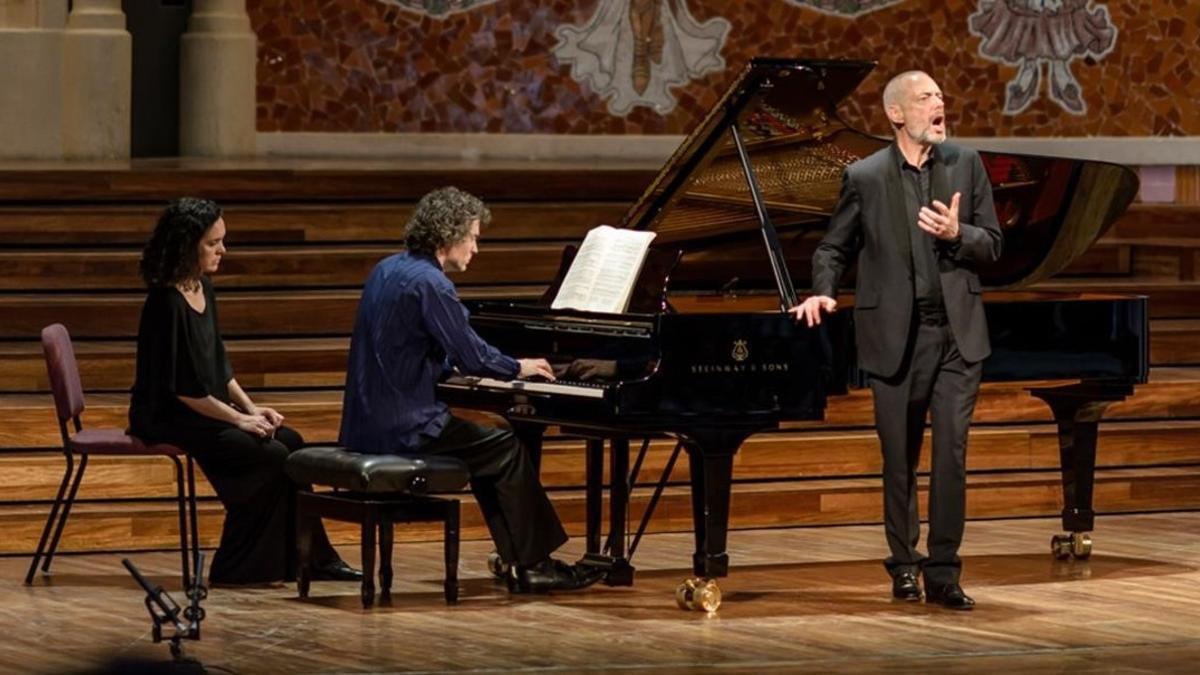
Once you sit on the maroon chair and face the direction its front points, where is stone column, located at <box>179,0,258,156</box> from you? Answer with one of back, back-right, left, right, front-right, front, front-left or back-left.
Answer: left

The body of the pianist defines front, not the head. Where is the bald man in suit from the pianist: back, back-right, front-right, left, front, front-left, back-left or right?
front

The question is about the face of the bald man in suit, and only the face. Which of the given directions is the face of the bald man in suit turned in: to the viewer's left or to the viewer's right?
to the viewer's right

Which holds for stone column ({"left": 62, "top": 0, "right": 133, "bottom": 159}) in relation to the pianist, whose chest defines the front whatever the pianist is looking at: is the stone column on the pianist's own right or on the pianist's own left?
on the pianist's own left

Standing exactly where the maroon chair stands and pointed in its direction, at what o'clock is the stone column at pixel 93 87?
The stone column is roughly at 9 o'clock from the maroon chair.

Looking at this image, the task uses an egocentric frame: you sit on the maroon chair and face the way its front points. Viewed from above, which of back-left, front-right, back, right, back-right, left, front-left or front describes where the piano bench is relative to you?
front-right

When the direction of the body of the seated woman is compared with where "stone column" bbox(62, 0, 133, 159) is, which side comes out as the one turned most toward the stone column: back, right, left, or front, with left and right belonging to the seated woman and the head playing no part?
left

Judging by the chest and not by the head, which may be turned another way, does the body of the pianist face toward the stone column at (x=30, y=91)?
no

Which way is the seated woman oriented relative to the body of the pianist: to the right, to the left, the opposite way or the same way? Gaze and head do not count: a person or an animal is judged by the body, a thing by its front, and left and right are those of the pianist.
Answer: the same way

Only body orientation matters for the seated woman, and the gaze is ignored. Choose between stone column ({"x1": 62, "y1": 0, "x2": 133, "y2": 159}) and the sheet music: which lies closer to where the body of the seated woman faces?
the sheet music

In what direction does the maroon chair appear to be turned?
to the viewer's right

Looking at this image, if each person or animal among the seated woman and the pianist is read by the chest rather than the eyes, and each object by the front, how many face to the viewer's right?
2

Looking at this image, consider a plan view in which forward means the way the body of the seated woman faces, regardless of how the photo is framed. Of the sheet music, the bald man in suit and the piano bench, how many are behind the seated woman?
0

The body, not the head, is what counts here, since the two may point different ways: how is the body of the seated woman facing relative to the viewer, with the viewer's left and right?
facing to the right of the viewer

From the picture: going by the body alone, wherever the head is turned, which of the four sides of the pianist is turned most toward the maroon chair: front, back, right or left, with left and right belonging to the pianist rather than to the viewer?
back

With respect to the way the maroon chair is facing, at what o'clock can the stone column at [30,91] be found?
The stone column is roughly at 9 o'clock from the maroon chair.

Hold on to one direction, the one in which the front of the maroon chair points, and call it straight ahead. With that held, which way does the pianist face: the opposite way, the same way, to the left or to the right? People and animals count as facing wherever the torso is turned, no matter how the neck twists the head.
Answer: the same way

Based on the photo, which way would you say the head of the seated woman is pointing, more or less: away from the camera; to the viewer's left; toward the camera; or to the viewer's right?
to the viewer's right

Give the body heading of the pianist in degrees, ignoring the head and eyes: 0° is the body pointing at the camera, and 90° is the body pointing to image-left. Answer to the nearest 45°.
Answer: approximately 270°
